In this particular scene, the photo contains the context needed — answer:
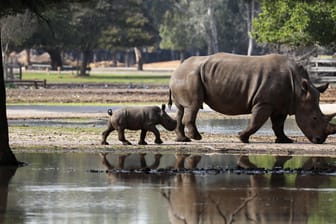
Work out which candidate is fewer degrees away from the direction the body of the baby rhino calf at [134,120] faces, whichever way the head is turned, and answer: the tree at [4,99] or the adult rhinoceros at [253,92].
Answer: the adult rhinoceros

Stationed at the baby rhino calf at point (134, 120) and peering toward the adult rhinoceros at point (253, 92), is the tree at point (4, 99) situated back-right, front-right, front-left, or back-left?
back-right

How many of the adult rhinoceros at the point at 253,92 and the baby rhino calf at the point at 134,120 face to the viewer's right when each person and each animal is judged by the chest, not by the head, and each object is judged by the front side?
2

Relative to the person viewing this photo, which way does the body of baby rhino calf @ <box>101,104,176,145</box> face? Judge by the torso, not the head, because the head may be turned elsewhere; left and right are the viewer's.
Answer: facing to the right of the viewer

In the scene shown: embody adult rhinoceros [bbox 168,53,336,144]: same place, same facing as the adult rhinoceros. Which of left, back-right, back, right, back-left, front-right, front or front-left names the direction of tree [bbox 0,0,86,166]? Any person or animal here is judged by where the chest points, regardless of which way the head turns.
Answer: back-right

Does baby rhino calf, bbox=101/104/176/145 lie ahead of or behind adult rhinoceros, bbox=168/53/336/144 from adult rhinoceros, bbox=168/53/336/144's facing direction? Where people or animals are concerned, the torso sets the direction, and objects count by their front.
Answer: behind

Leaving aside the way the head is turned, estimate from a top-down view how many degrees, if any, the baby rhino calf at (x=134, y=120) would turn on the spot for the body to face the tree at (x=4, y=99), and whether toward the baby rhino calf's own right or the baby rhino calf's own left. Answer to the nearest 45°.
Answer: approximately 135° to the baby rhino calf's own right

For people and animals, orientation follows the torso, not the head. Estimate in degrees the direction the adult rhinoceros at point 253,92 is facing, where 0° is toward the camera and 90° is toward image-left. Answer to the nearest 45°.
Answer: approximately 270°
